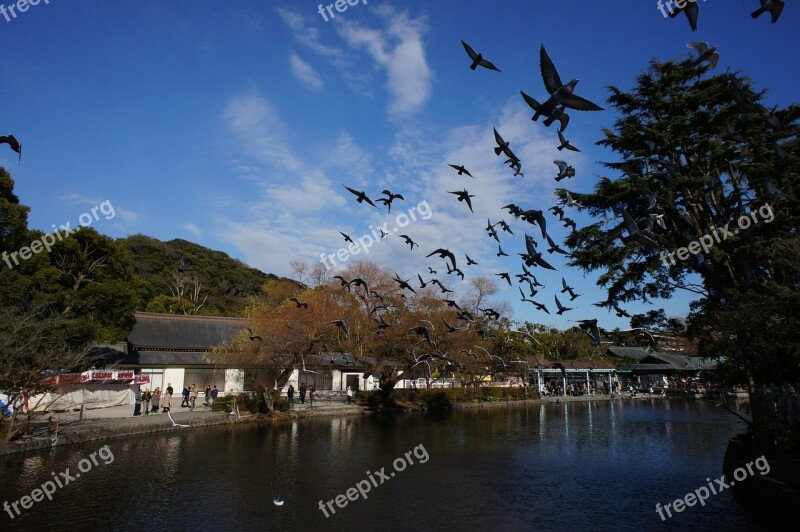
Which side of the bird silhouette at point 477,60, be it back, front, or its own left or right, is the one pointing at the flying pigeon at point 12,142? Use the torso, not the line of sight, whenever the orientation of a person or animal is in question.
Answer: back

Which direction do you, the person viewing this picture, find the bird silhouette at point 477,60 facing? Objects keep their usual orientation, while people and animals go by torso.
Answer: facing to the right of the viewer

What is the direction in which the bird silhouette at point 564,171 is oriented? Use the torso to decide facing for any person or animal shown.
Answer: to the viewer's right
